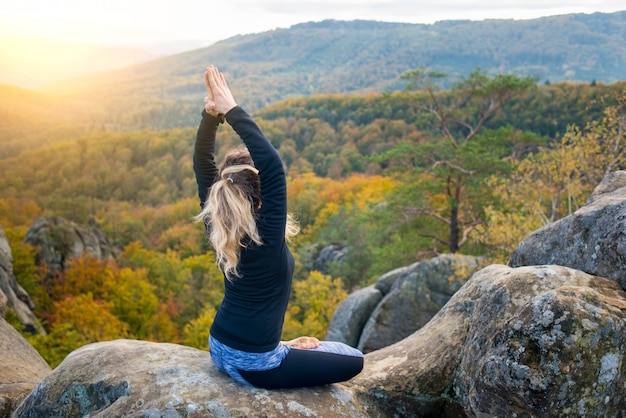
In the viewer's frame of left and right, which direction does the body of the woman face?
facing away from the viewer and to the right of the viewer

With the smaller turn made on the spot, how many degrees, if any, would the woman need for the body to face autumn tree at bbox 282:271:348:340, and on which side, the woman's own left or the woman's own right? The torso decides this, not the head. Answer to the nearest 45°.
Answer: approximately 45° to the woman's own left

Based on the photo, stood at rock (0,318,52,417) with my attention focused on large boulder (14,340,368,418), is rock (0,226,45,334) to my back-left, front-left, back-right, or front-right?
back-left

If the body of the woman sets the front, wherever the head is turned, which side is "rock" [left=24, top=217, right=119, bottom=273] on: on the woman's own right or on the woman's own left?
on the woman's own left

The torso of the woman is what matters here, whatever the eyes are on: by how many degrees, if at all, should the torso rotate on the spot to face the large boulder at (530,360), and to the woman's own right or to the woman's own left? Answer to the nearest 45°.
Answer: approximately 45° to the woman's own right

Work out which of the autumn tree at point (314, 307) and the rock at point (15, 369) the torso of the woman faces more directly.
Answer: the autumn tree

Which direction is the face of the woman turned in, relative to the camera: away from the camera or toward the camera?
away from the camera

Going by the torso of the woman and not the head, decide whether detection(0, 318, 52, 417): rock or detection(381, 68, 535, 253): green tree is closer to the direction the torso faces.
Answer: the green tree

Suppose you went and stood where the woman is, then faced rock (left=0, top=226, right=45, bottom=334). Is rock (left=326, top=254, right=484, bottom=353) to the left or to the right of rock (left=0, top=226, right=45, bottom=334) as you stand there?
right

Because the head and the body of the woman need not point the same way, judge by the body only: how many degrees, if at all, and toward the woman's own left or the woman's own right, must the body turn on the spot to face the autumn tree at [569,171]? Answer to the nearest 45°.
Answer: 0° — they already face it
